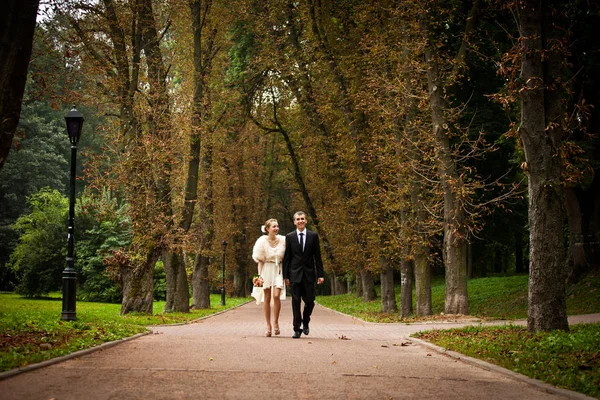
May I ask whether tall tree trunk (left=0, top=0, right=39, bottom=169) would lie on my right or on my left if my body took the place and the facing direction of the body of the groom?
on my right

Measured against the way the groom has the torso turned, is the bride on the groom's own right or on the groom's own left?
on the groom's own right

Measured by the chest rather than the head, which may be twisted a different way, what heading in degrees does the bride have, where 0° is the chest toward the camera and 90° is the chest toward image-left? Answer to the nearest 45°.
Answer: approximately 0°

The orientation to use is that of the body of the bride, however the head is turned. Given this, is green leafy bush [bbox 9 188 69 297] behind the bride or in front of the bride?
behind

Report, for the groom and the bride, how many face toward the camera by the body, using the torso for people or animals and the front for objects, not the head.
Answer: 2

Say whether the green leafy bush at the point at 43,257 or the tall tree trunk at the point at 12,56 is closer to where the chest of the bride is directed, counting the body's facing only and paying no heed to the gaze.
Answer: the tall tree trunk
